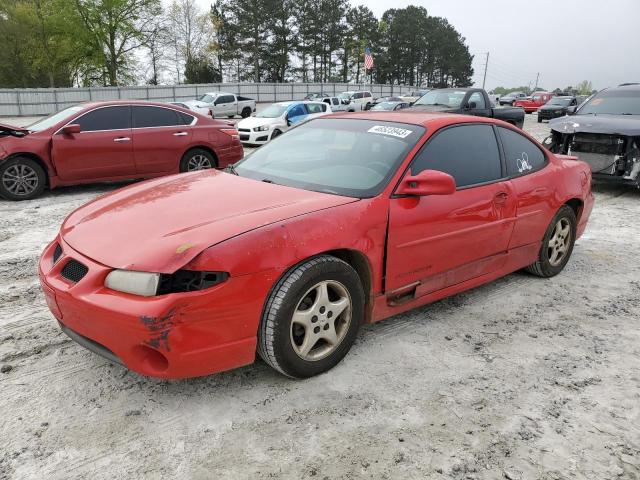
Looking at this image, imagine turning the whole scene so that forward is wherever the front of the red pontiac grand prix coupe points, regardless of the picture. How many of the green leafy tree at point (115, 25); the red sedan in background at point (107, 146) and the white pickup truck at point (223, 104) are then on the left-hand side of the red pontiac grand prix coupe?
0

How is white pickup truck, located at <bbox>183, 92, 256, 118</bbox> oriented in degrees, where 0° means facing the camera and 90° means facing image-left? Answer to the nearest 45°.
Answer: approximately 45°

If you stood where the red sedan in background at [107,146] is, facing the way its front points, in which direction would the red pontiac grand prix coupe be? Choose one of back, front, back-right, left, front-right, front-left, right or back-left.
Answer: left

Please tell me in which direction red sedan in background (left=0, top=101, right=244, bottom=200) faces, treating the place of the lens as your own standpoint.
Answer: facing to the left of the viewer

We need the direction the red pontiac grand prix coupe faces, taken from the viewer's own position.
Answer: facing the viewer and to the left of the viewer

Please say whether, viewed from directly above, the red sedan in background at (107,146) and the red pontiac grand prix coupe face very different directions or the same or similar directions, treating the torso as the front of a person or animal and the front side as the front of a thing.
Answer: same or similar directions

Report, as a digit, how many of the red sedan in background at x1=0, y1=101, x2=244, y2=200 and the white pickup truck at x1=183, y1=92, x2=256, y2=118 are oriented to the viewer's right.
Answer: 0

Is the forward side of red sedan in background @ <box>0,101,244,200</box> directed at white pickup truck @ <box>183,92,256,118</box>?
no

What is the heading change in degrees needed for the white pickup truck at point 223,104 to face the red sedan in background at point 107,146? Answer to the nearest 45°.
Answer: approximately 45° to its left

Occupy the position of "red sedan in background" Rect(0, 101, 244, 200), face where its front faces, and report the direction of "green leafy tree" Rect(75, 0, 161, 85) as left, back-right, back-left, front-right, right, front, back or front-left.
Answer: right

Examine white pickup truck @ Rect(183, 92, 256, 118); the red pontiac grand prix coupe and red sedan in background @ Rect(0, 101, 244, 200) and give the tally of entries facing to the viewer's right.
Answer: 0

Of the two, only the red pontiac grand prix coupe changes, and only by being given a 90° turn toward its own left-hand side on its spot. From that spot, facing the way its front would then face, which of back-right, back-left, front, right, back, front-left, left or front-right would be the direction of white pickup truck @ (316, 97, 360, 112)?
back-left

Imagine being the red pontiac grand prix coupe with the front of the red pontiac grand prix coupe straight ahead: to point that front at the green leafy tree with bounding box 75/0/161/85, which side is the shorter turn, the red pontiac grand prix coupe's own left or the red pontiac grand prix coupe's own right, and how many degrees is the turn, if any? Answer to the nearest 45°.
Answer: approximately 135° to the red pontiac grand prix coupe's own right
